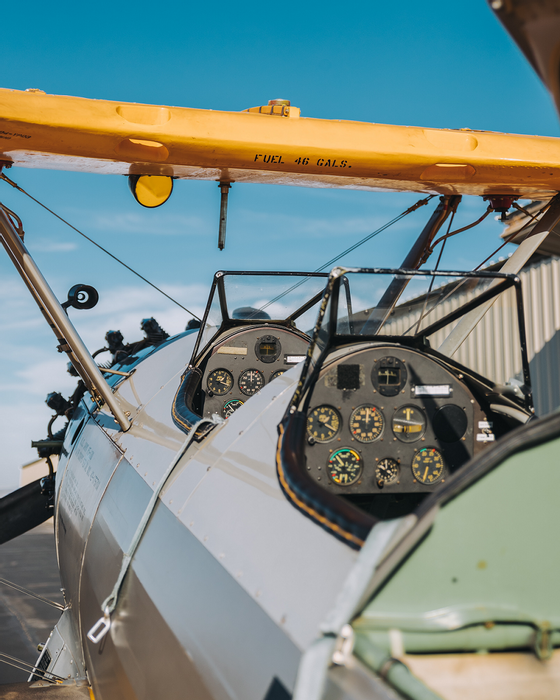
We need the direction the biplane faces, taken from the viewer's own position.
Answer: facing away from the viewer and to the left of the viewer
